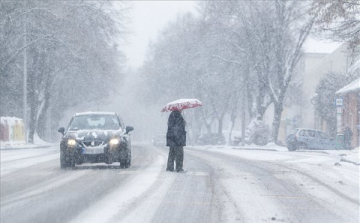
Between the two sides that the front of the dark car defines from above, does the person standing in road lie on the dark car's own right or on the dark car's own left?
on the dark car's own left

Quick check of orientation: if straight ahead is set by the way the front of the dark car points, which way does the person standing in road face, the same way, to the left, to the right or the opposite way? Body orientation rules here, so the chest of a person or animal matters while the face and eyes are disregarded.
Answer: the opposite way

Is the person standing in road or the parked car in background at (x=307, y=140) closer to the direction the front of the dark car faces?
the person standing in road

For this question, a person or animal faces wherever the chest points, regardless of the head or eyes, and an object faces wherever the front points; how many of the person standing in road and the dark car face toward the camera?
1

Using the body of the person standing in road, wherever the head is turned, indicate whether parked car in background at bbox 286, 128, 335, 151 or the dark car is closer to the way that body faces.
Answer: the parked car in background

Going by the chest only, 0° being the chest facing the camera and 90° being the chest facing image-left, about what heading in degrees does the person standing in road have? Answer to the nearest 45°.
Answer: approximately 180°
